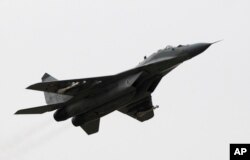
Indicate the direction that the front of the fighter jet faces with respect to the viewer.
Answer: facing the viewer and to the right of the viewer
